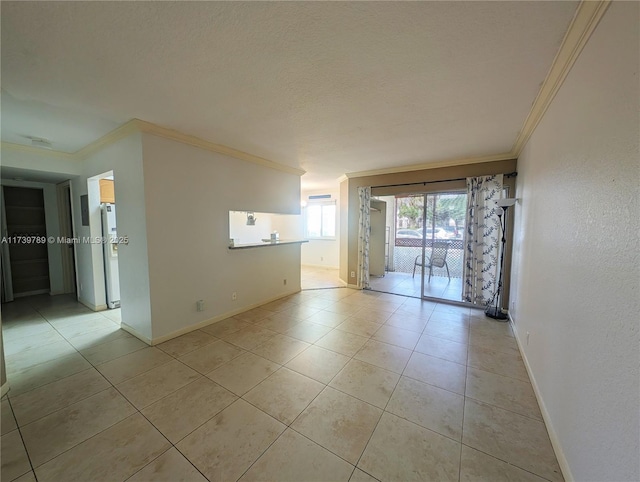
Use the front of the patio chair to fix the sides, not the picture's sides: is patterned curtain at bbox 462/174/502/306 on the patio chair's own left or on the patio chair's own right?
on the patio chair's own left

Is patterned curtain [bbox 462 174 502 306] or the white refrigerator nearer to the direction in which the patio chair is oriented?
the white refrigerator

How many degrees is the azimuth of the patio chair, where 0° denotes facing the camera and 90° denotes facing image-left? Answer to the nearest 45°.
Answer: approximately 45°

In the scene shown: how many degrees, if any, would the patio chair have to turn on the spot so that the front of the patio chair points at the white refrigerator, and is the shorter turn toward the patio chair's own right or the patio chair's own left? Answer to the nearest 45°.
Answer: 0° — it already faces it

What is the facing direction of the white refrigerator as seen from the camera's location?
facing the viewer and to the right of the viewer

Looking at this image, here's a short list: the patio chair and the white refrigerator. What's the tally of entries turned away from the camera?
0

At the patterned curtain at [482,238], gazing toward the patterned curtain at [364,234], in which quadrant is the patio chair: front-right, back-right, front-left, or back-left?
front-right
